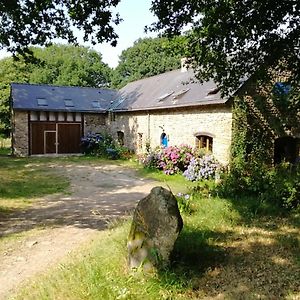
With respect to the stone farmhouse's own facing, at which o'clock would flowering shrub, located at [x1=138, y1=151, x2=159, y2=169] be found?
The flowering shrub is roughly at 10 o'clock from the stone farmhouse.

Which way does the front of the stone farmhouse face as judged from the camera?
facing the viewer and to the left of the viewer

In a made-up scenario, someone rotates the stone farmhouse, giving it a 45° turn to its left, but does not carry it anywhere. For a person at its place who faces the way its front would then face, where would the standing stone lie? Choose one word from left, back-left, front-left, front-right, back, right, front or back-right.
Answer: front

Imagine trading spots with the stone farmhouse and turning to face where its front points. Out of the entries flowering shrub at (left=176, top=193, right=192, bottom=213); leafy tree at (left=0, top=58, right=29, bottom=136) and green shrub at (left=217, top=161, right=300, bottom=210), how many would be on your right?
1

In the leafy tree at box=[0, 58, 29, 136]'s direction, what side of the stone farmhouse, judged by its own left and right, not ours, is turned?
right

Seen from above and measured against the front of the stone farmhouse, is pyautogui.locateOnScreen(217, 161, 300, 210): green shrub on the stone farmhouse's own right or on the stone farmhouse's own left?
on the stone farmhouse's own left

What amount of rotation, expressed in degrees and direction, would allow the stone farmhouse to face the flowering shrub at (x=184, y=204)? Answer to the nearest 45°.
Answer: approximately 45° to its left

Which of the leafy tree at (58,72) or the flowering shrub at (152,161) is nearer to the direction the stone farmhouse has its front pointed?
the flowering shrub
